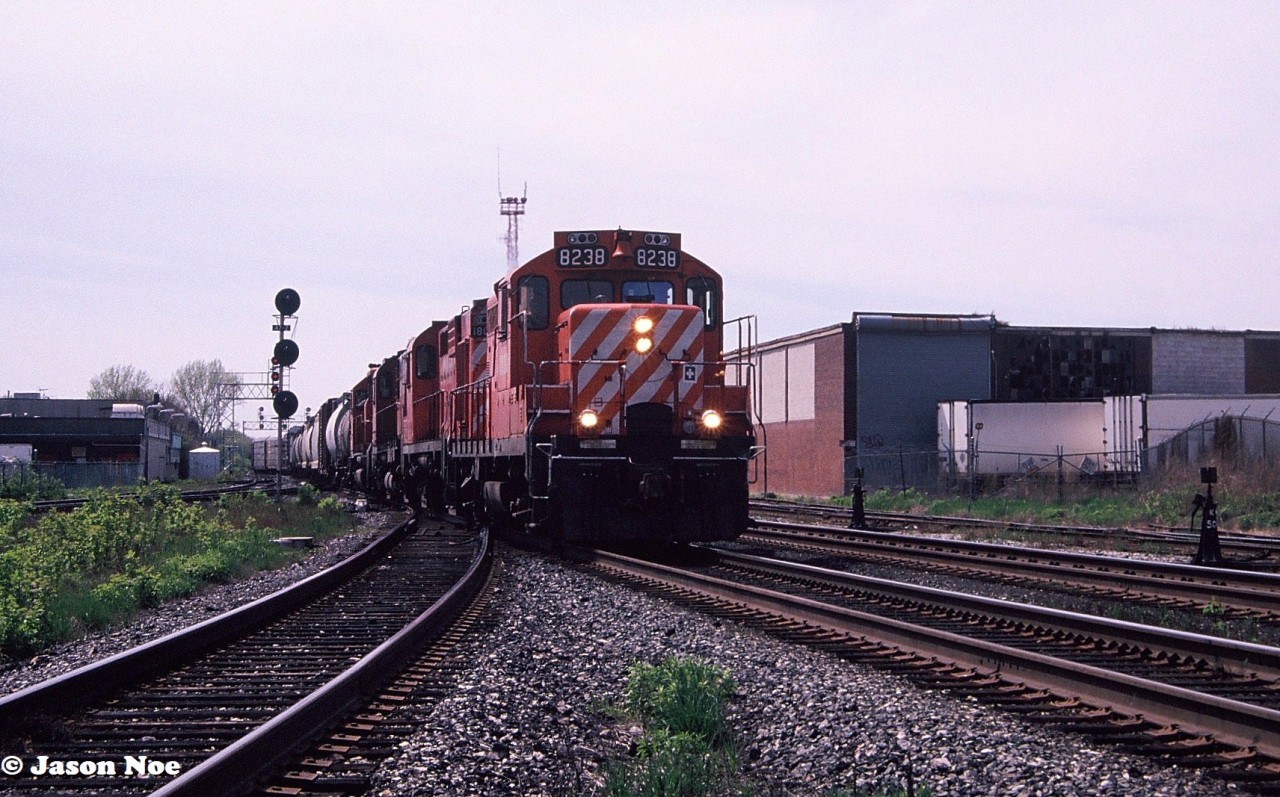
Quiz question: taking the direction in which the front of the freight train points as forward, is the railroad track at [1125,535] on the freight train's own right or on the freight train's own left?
on the freight train's own left

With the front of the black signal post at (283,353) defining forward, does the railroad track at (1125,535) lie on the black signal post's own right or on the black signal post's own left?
on the black signal post's own left

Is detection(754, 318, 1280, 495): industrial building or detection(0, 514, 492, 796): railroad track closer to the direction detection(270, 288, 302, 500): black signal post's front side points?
the railroad track

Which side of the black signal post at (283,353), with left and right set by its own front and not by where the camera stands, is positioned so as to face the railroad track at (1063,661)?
front

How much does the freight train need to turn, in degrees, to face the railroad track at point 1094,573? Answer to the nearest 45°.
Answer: approximately 45° to its left

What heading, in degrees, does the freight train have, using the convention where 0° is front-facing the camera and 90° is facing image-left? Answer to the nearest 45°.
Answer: approximately 0°

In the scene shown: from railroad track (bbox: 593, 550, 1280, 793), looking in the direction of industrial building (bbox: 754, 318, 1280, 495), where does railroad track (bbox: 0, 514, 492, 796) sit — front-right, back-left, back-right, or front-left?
back-left

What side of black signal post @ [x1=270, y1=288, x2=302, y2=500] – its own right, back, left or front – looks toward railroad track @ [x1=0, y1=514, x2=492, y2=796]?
front

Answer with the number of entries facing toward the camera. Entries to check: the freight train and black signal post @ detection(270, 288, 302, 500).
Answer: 2

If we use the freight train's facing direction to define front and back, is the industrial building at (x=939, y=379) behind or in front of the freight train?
behind

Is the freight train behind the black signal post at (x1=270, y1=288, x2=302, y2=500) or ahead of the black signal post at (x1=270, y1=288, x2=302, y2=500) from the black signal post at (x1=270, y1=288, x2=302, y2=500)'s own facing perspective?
ahead

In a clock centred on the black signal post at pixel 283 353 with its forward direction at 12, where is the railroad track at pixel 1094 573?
The railroad track is roughly at 11 o'clock from the black signal post.

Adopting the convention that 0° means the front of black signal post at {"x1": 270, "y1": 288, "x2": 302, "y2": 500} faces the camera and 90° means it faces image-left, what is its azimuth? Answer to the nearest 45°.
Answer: approximately 0°
